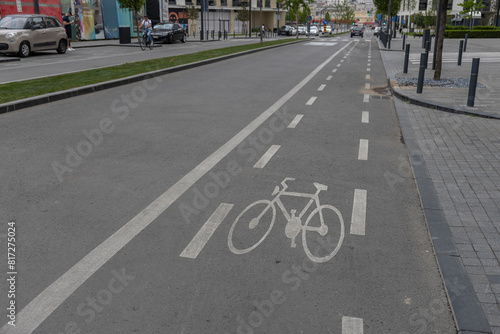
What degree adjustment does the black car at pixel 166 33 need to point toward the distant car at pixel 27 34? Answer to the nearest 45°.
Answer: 0° — it already faces it

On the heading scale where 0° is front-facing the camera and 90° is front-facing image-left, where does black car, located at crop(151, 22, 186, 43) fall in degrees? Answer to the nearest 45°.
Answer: approximately 45°

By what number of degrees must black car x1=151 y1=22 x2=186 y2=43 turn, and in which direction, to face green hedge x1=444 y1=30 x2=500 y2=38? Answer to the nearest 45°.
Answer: approximately 135° to its left

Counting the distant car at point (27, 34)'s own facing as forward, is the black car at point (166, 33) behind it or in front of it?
behind

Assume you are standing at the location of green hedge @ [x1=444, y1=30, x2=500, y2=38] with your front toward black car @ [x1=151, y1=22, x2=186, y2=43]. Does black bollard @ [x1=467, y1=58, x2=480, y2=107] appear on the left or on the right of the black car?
left

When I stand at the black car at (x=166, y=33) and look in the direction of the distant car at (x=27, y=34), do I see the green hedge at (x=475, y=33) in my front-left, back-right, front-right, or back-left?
back-left

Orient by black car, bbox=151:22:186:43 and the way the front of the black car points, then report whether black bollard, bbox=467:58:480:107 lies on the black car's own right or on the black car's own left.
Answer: on the black car's own left
